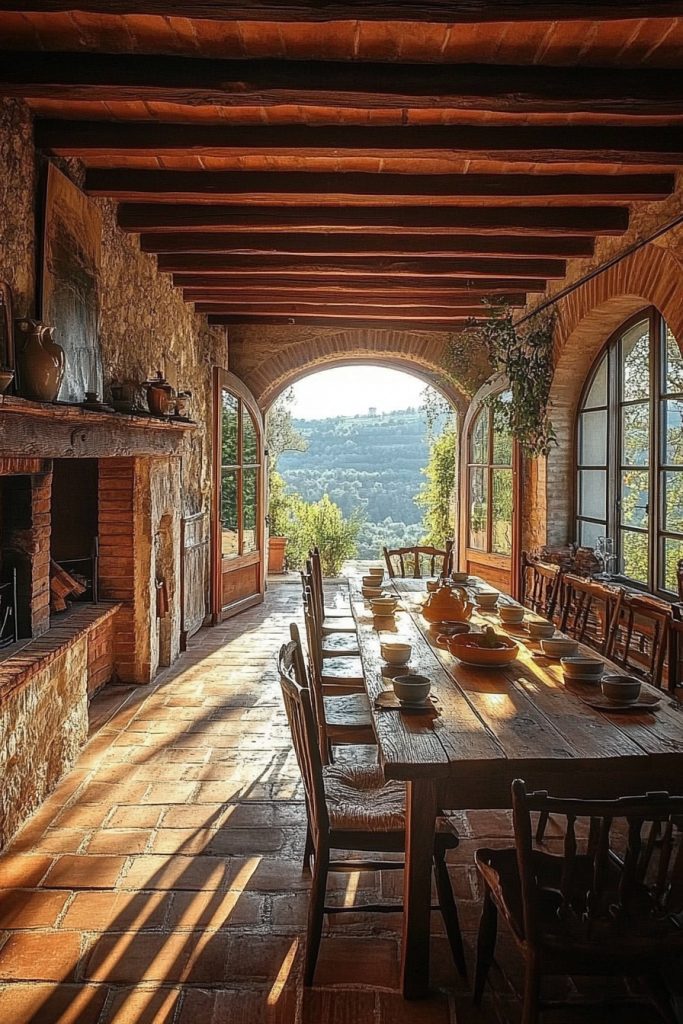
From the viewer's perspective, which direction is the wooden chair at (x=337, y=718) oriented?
to the viewer's right

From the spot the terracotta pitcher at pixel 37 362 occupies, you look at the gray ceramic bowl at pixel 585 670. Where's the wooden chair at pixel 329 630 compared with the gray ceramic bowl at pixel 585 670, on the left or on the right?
left

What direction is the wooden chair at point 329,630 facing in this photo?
to the viewer's right

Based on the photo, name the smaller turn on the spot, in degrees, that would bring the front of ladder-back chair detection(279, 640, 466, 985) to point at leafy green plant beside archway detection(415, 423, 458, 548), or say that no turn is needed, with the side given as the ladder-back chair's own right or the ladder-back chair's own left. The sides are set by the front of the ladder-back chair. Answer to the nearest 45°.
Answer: approximately 90° to the ladder-back chair's own left

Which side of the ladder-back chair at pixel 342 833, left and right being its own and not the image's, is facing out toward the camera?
right

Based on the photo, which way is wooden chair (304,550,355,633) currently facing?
to the viewer's right

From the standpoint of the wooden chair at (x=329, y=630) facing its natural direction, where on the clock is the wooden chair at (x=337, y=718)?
The wooden chair at (x=337, y=718) is roughly at 3 o'clock from the wooden chair at (x=329, y=630).

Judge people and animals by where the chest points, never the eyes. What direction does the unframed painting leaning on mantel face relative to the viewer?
to the viewer's right

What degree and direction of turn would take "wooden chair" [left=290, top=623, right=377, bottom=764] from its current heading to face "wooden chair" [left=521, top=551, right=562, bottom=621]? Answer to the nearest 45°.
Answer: approximately 45° to its left

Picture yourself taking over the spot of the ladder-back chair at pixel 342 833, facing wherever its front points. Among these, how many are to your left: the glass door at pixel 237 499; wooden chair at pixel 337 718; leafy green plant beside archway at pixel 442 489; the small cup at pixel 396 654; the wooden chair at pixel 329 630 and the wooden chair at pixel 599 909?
5
